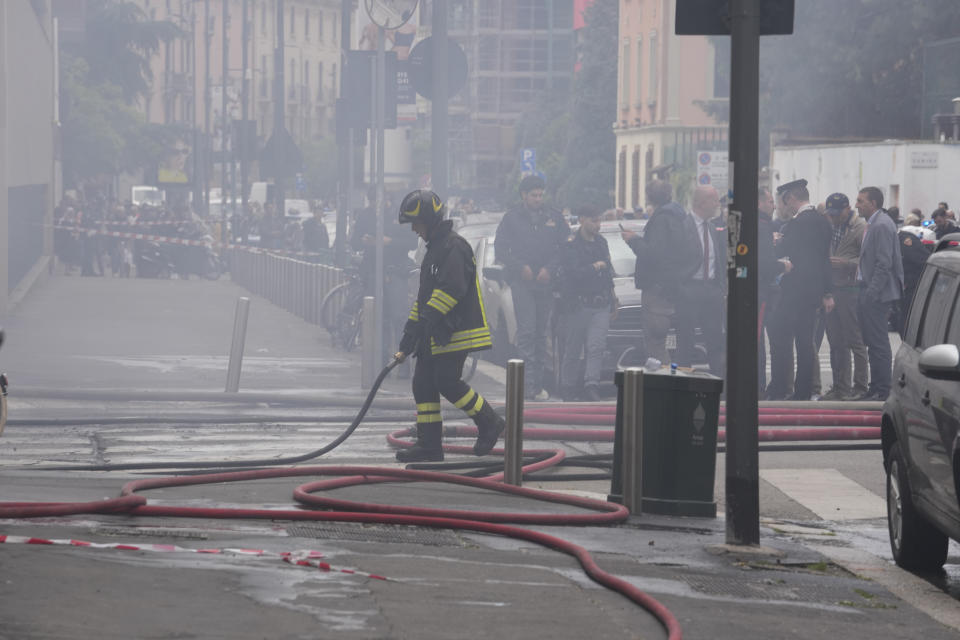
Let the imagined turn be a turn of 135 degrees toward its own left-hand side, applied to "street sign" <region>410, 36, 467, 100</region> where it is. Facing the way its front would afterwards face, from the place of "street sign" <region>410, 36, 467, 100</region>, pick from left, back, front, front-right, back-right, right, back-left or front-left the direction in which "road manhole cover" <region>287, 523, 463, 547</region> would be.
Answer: front-left

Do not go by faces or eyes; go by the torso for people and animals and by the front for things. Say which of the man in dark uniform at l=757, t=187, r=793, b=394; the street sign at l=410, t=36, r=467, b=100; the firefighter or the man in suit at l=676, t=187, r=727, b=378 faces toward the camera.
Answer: the man in suit at l=676, t=187, r=727, b=378

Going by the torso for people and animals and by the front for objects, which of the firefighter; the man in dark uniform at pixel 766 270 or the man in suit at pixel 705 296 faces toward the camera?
the man in suit at pixel 705 296

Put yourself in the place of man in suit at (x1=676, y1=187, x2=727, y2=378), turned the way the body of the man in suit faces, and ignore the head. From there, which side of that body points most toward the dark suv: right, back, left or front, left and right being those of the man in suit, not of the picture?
front

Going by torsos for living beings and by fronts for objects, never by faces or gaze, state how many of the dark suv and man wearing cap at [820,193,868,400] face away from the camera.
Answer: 0

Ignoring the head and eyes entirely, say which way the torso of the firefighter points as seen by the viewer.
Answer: to the viewer's left

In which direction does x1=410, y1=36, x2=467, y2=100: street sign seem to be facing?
away from the camera

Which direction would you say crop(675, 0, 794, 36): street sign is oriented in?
away from the camera

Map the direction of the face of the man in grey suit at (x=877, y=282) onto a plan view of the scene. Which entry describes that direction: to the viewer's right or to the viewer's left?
to the viewer's left
